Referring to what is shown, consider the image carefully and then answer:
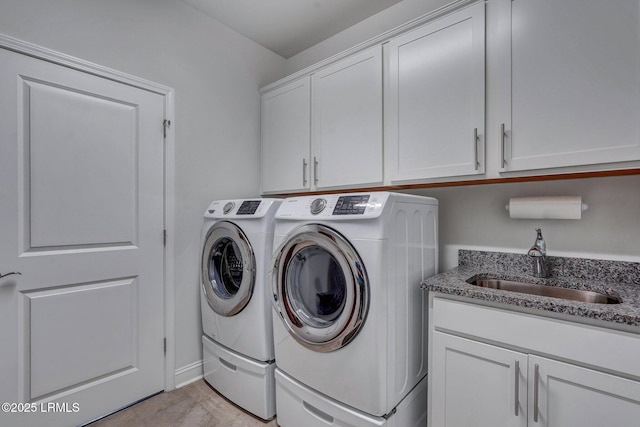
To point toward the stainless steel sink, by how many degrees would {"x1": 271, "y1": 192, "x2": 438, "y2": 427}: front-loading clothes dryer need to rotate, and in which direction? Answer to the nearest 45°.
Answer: approximately 135° to its left

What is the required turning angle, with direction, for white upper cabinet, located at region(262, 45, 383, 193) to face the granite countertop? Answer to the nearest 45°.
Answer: approximately 90° to its left

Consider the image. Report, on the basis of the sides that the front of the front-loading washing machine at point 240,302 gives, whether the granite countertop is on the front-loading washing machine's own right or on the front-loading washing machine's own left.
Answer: on the front-loading washing machine's own left

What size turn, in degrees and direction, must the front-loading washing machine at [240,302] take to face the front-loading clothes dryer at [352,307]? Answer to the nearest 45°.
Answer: approximately 90° to its left

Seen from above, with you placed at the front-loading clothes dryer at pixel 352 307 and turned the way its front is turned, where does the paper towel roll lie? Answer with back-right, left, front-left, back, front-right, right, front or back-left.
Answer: back-left

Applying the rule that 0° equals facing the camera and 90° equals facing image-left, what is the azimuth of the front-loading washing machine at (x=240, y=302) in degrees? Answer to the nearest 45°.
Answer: approximately 45°

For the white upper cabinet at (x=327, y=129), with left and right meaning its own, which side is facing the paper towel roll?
left

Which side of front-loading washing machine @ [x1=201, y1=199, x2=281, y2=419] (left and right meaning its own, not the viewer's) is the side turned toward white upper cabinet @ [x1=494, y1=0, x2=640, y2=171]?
left

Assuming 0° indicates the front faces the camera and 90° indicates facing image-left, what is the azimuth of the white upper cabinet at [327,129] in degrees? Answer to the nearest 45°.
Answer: approximately 45°

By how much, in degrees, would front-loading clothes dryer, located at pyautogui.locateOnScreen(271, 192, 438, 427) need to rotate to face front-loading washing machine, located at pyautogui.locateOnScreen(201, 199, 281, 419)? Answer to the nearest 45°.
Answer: approximately 90° to its right

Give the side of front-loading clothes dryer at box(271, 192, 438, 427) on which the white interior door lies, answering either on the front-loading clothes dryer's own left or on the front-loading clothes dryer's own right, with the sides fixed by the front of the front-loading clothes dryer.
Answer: on the front-loading clothes dryer's own right
